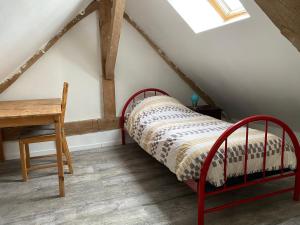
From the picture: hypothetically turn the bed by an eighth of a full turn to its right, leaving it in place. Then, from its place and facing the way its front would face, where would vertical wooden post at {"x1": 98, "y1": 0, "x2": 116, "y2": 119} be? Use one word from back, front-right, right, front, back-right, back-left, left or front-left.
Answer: back-right

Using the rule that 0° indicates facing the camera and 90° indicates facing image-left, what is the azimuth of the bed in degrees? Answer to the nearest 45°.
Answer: approximately 315°

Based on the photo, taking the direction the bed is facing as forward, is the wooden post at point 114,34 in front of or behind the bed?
behind
